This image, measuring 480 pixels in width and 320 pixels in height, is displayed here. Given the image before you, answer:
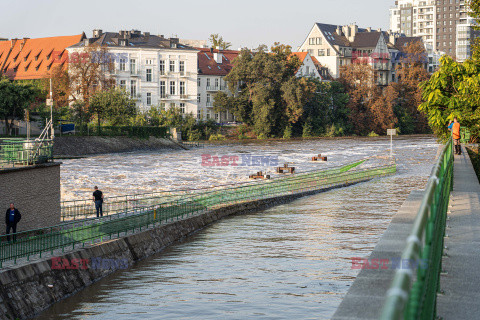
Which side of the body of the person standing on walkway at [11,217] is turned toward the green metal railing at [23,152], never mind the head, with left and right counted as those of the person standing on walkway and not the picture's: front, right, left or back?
back

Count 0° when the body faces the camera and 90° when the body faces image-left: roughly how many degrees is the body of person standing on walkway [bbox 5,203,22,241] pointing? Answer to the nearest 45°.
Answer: approximately 0°

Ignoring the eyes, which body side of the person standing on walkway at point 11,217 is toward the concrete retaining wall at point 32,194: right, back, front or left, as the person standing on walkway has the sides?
back

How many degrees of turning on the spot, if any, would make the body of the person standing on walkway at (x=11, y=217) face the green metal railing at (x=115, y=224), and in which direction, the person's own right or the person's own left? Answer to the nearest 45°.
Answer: approximately 135° to the person's own left

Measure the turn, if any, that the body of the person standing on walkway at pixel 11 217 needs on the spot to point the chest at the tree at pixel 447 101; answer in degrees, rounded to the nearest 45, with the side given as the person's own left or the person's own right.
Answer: approximately 90° to the person's own left

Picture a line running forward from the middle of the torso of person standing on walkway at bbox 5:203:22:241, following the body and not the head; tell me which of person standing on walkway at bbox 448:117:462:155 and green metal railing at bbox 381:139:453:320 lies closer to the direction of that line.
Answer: the green metal railing
